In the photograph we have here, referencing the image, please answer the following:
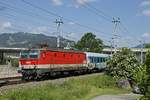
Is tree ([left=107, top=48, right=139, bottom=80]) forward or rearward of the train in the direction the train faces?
rearward

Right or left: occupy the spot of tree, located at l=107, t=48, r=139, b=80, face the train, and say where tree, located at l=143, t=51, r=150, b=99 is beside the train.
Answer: left

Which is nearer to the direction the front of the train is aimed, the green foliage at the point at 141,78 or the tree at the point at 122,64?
the green foliage

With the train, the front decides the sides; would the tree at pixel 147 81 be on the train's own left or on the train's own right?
on the train's own left

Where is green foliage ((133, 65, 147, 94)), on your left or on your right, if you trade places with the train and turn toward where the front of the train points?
on your left

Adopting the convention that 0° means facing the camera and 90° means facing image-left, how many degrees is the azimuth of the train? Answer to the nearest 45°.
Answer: approximately 45°
